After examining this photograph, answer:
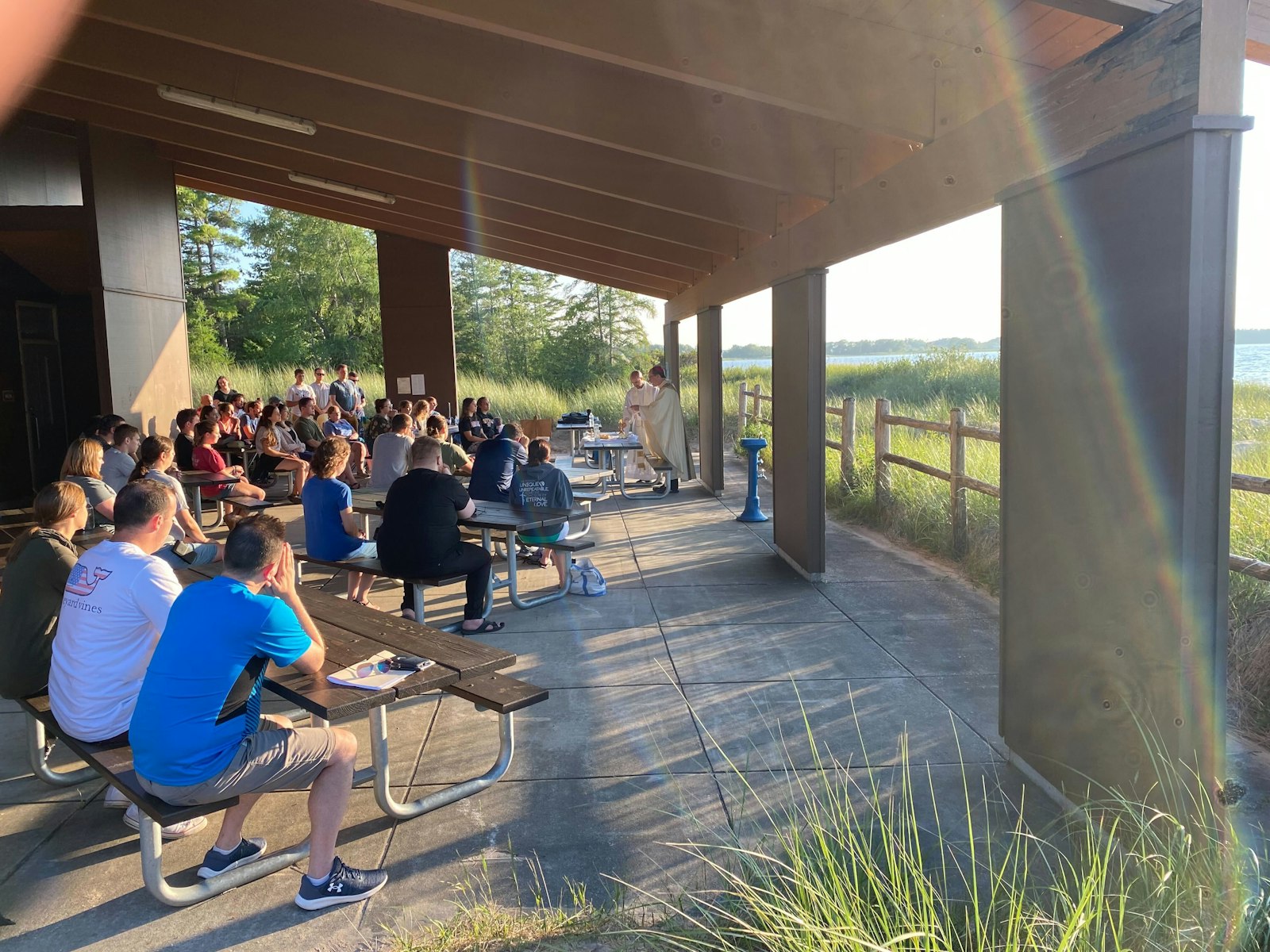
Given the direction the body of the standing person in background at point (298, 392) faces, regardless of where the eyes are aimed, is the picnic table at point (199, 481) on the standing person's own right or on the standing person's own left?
on the standing person's own right

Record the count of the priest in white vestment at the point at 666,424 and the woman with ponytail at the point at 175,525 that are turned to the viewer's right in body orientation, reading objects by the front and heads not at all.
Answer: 1

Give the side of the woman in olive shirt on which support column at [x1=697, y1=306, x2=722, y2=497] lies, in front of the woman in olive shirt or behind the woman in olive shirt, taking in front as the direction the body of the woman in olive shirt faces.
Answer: in front

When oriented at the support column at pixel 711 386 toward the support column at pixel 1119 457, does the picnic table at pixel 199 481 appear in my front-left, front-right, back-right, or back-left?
front-right

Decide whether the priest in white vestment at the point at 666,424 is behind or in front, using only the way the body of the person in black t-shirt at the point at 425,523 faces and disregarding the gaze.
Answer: in front

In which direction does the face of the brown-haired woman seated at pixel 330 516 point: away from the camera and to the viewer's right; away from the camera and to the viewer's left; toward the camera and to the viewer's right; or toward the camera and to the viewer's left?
away from the camera and to the viewer's right

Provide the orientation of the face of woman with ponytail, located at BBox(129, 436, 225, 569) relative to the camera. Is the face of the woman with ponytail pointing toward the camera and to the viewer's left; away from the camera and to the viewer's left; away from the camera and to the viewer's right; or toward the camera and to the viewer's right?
away from the camera and to the viewer's right

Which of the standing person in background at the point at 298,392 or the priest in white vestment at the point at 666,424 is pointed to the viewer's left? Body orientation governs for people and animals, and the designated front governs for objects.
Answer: the priest in white vestment

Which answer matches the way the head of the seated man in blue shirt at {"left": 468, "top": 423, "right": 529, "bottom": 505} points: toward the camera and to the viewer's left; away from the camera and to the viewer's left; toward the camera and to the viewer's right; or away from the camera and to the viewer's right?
away from the camera and to the viewer's right

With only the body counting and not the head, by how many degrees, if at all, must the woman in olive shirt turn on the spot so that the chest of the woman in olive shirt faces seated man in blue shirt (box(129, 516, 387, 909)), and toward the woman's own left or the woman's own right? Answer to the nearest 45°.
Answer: approximately 90° to the woman's own right

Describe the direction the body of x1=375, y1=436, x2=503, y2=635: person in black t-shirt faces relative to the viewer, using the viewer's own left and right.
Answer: facing away from the viewer and to the right of the viewer

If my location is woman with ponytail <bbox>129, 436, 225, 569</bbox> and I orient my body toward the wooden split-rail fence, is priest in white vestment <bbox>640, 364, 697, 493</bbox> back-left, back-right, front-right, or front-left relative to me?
front-left

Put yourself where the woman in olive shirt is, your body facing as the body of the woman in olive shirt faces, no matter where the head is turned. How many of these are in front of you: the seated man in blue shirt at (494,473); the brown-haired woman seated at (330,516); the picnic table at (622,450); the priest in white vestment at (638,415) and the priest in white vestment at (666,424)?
5

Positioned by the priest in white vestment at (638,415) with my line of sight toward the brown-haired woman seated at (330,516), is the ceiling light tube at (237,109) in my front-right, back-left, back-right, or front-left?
front-right

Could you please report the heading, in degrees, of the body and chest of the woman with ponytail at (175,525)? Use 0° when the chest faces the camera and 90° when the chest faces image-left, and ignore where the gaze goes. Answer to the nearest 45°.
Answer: approximately 270°

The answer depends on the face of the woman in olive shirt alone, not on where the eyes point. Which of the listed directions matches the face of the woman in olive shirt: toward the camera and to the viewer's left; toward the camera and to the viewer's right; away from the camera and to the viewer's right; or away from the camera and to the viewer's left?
away from the camera and to the viewer's right

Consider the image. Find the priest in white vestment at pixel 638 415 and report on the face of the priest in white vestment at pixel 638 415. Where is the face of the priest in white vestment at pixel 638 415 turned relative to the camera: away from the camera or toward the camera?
toward the camera

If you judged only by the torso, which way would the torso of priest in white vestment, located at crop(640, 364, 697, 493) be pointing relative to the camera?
to the viewer's left

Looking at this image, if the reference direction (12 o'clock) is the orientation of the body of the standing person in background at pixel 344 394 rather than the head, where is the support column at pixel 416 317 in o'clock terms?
The support column is roughly at 9 o'clock from the standing person in background.

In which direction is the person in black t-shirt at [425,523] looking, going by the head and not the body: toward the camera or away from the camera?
away from the camera

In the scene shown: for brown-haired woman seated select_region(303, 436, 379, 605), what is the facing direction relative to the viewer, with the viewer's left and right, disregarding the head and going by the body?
facing away from the viewer and to the right of the viewer
